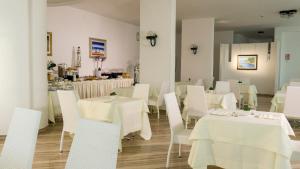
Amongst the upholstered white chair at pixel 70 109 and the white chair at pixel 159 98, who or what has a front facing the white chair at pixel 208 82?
the upholstered white chair

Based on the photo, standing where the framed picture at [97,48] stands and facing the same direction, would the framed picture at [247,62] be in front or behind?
behind

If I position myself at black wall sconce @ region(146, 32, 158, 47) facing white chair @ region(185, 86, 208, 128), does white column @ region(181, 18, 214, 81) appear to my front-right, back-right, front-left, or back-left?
back-left

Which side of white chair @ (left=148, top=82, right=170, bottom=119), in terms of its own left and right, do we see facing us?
left

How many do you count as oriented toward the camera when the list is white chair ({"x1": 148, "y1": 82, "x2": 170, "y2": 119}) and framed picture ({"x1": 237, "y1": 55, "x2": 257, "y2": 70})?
1

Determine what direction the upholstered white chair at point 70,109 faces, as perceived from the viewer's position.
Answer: facing away from the viewer and to the right of the viewer

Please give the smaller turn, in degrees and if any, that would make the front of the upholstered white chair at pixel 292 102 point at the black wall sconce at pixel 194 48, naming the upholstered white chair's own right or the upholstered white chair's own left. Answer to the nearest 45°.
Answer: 0° — it already faces it

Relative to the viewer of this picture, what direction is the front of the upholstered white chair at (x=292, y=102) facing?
facing away from the viewer and to the left of the viewer

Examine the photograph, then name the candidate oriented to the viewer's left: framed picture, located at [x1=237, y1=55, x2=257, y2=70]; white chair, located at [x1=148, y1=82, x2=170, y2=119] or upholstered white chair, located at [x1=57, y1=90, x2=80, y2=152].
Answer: the white chair

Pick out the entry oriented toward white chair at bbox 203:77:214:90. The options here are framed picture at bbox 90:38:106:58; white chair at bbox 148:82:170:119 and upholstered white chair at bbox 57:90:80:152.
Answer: the upholstered white chair
